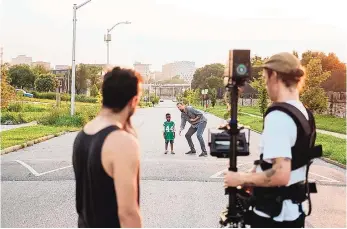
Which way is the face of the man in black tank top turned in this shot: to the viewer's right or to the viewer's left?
to the viewer's right

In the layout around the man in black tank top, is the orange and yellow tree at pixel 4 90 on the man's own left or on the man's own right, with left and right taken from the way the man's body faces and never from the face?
on the man's own left

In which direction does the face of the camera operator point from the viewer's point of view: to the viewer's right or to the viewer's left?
to the viewer's left

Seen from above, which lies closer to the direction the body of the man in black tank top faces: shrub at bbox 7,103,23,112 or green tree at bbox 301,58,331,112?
the green tree

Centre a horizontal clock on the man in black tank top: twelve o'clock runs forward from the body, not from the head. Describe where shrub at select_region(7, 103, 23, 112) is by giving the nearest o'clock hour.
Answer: The shrub is roughly at 10 o'clock from the man in black tank top.

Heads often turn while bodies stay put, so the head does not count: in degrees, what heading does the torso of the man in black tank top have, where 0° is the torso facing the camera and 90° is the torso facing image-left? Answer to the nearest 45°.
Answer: approximately 225°
